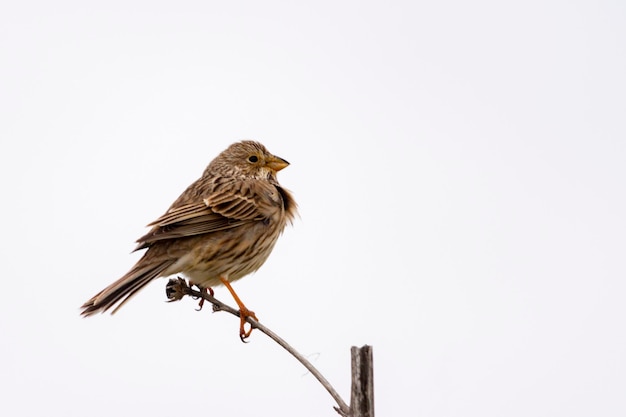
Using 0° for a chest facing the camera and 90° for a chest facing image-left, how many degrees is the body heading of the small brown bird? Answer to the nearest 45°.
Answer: approximately 270°
